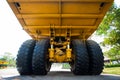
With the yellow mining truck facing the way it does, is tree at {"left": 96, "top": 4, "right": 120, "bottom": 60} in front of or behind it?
in front

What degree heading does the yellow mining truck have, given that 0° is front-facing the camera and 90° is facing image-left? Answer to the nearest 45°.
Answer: approximately 180°
